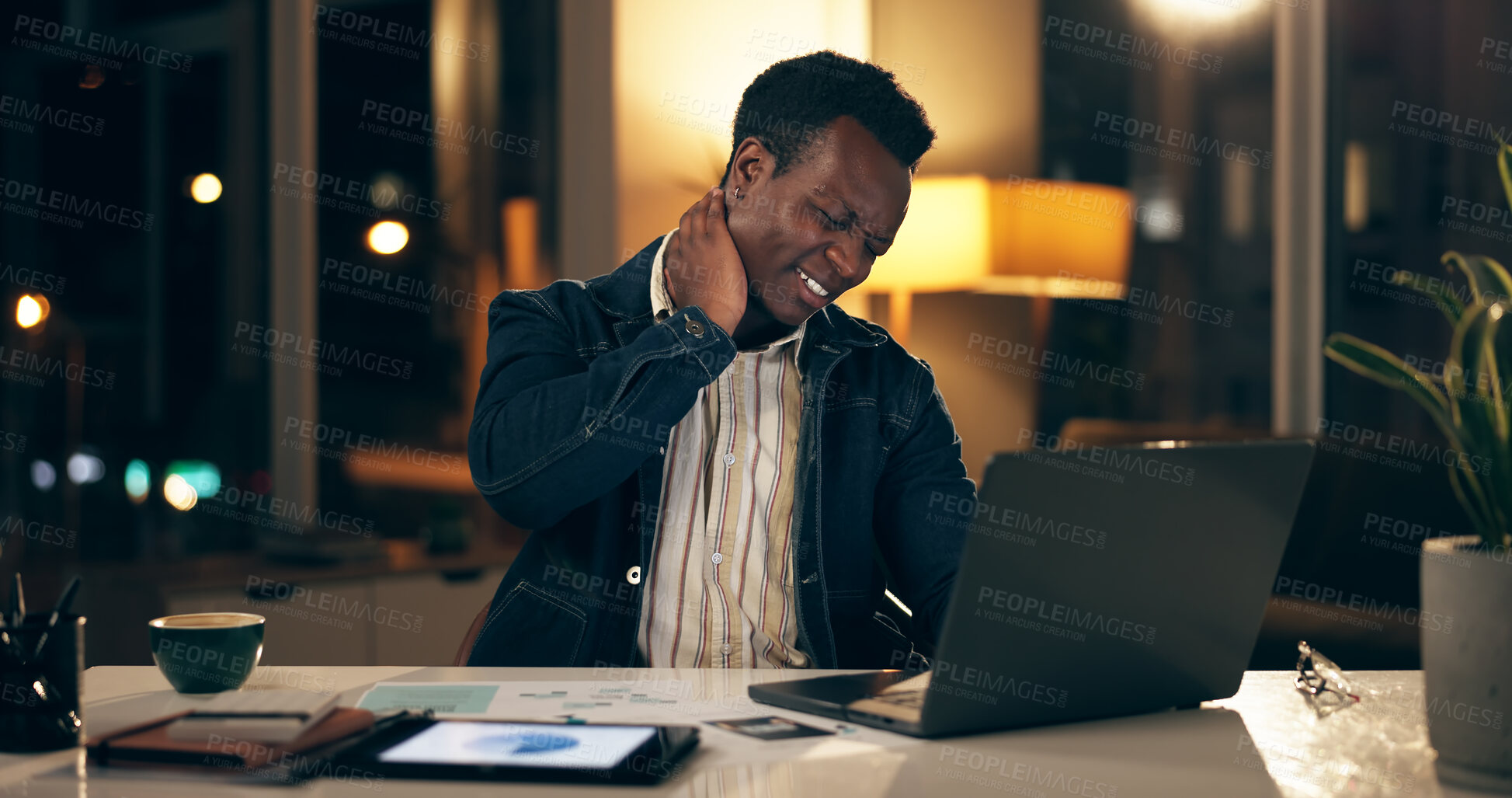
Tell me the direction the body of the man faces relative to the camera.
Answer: toward the camera

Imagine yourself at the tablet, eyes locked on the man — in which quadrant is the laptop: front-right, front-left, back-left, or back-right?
front-right

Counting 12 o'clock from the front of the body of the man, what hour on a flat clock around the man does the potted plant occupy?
The potted plant is roughly at 11 o'clock from the man.

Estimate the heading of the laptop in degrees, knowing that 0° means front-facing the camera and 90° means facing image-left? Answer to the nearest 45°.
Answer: approximately 135°

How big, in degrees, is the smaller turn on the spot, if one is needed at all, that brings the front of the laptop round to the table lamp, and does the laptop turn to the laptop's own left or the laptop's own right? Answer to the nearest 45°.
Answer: approximately 45° to the laptop's own right

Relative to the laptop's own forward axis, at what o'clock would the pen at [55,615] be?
The pen is roughly at 10 o'clock from the laptop.

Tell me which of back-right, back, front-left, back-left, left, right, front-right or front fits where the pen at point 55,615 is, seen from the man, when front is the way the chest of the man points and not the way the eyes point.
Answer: front-right

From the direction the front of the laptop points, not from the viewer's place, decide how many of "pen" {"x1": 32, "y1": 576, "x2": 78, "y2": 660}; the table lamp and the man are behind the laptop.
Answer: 0

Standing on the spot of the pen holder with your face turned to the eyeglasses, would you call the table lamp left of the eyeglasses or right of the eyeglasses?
left

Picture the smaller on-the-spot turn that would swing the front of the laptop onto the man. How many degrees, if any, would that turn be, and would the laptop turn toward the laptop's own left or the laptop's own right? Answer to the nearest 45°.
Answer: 0° — it already faces them

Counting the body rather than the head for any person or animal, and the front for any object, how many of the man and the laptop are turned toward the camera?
1
